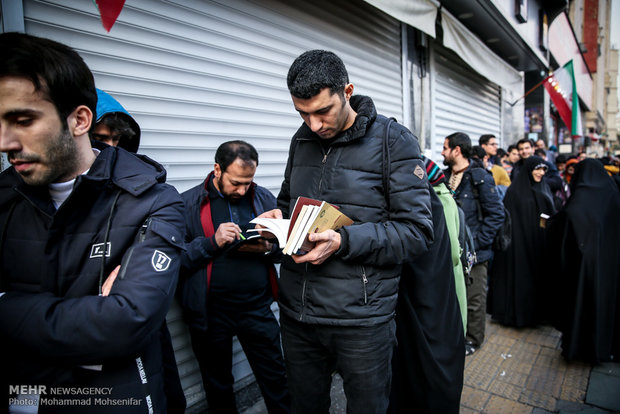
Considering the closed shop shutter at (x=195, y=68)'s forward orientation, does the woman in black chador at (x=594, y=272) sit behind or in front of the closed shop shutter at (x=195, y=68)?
in front

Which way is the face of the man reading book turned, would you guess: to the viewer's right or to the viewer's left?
to the viewer's left

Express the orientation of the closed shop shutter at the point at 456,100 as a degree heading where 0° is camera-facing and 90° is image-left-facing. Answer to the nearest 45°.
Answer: approximately 315°

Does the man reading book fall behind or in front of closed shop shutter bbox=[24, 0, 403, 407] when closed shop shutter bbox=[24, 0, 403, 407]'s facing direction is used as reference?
in front

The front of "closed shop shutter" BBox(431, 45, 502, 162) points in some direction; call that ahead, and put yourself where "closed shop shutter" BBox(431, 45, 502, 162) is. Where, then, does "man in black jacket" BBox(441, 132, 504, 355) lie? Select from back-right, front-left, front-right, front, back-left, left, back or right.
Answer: front-right

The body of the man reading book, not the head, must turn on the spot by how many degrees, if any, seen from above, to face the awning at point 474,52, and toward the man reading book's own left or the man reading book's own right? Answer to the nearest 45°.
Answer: approximately 180°

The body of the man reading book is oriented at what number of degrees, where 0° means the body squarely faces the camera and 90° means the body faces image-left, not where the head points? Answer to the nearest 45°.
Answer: approximately 45°
